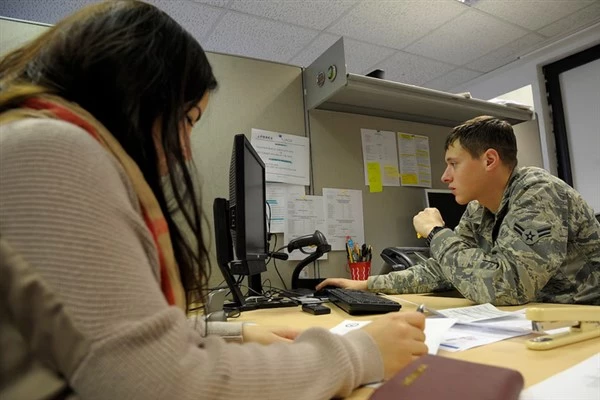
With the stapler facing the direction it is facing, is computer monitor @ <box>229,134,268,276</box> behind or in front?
in front

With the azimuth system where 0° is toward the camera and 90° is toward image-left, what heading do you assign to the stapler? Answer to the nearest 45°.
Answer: approximately 90°

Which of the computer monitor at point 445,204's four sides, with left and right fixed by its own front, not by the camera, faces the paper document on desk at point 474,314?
front

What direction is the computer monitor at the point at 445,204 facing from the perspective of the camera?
toward the camera

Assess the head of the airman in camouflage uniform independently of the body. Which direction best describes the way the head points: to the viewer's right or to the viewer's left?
to the viewer's left

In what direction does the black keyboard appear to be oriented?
to the viewer's right

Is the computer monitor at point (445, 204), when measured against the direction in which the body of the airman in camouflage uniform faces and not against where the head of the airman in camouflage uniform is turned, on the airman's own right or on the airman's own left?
on the airman's own right

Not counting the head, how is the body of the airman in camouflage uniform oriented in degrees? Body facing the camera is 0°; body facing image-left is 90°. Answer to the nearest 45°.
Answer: approximately 90°

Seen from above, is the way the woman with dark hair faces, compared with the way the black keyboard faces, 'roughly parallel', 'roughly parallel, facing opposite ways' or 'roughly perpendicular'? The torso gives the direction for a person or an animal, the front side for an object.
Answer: roughly parallel

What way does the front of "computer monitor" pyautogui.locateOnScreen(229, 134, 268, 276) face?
to the viewer's right

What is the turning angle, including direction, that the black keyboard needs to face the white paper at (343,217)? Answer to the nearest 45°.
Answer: approximately 90° to its left

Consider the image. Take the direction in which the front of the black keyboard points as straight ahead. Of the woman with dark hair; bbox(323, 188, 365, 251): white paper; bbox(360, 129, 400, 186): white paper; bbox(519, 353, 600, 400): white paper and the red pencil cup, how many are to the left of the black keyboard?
3
